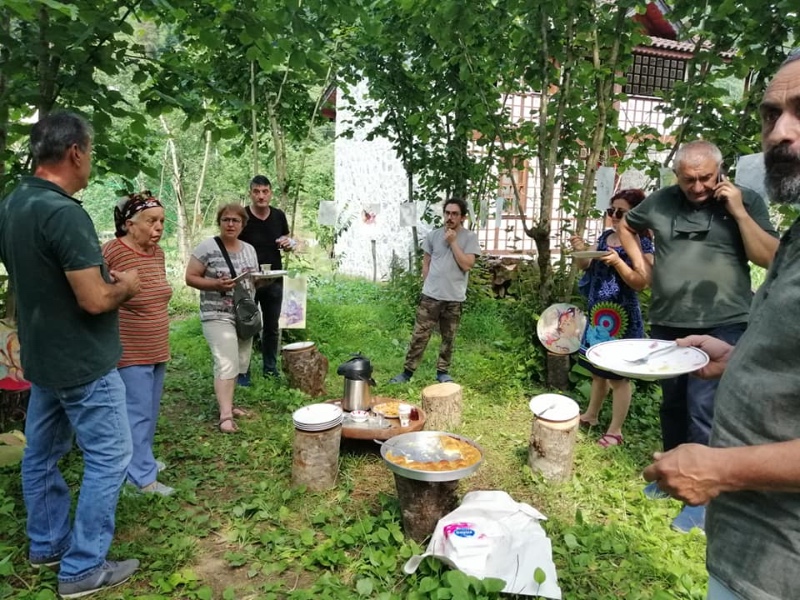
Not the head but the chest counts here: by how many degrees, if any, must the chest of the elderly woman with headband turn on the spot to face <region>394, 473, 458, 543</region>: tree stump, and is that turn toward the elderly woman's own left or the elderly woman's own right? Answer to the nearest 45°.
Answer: approximately 45° to the elderly woman's own right

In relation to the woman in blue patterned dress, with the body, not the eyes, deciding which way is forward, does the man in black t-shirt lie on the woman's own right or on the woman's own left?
on the woman's own right

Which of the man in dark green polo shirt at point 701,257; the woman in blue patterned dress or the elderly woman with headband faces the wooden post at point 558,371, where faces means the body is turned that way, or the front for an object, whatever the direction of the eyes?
the elderly woman with headband

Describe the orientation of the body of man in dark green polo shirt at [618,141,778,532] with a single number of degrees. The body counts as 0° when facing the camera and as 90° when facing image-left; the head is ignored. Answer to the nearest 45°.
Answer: approximately 45°

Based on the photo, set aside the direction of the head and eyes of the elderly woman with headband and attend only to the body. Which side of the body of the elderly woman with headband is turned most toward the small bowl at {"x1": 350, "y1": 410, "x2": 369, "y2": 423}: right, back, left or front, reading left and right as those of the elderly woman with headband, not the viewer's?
front

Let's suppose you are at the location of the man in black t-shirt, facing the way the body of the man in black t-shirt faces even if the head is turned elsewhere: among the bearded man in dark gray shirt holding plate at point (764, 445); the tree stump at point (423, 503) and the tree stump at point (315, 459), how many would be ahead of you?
3

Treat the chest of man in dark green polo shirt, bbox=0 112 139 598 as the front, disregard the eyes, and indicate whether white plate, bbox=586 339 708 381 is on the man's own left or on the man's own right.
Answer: on the man's own right

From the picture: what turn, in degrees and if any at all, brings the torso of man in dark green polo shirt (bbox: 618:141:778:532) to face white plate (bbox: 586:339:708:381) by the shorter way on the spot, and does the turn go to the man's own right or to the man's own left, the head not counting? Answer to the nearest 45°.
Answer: approximately 45° to the man's own left

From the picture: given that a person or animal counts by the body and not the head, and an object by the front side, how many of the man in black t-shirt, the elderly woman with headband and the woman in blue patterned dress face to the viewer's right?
1

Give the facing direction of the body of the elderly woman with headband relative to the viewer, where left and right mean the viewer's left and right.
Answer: facing to the right of the viewer

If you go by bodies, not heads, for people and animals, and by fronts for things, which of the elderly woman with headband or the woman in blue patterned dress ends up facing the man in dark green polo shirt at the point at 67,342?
the woman in blue patterned dress

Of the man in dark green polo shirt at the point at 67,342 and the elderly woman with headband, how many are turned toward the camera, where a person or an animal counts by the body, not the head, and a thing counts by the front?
0

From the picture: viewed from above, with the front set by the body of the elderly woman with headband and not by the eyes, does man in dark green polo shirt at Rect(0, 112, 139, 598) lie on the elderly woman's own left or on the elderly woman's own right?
on the elderly woman's own right
